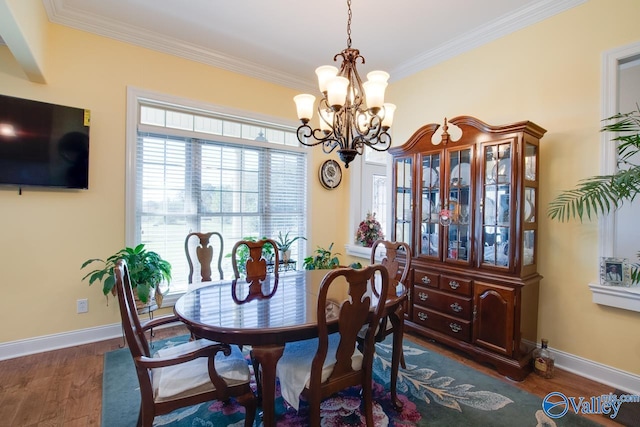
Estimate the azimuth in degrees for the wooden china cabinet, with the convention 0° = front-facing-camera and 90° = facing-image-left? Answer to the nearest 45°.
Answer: approximately 45°

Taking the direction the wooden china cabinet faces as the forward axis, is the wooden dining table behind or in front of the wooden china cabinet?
in front

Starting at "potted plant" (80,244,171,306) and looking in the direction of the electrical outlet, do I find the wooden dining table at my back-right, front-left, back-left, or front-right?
back-left

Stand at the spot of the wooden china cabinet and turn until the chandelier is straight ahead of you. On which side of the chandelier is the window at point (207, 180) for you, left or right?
right

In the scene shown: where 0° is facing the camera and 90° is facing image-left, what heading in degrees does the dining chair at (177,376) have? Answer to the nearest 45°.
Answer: approximately 270°

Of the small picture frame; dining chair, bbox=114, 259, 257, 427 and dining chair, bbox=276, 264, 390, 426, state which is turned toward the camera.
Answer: the small picture frame

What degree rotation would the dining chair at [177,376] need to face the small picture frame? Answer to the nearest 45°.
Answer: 0° — it already faces it

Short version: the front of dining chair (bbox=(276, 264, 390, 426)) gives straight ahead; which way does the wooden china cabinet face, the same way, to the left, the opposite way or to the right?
to the left

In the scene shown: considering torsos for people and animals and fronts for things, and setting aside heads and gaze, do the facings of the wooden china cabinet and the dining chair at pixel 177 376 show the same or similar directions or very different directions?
very different directions

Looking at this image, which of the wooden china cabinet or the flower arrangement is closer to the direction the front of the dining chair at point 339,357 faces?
the flower arrangement

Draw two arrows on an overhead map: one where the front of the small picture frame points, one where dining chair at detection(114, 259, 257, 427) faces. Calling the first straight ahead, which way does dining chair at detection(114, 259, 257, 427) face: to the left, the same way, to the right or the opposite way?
the opposite way

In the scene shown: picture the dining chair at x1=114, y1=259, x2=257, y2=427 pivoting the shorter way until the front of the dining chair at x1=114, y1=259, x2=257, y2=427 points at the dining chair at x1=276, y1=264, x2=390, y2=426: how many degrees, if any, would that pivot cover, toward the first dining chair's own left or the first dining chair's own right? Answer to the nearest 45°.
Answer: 0° — it already faces it

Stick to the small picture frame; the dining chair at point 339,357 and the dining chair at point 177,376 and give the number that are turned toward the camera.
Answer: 1

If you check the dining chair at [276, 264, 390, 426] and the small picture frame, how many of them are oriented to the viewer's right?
0

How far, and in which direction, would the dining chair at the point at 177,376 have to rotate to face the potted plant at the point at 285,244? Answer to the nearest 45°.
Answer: approximately 45° to its left

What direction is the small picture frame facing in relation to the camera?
toward the camera
